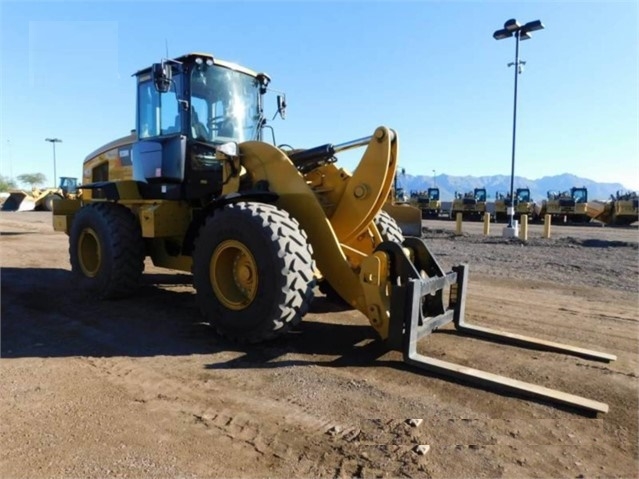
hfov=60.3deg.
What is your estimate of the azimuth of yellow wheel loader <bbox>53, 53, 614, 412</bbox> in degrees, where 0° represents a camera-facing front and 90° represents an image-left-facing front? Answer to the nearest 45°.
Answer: approximately 315°

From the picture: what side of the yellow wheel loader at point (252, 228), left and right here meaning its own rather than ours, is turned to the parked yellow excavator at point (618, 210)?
left

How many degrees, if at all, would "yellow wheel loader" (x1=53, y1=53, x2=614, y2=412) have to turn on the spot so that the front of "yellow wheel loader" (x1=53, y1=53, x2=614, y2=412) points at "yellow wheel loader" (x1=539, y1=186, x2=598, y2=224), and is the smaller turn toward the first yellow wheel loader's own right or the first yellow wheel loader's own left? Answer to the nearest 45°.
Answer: approximately 90° to the first yellow wheel loader's own left

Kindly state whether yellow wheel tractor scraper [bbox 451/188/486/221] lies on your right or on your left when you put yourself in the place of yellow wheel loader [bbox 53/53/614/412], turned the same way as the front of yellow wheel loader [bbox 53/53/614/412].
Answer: on your left
